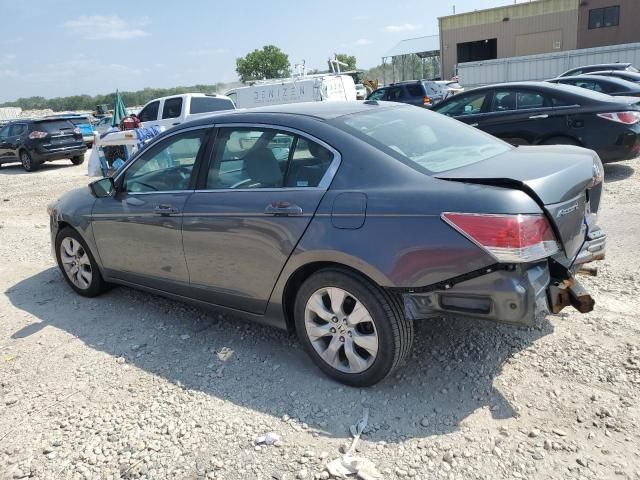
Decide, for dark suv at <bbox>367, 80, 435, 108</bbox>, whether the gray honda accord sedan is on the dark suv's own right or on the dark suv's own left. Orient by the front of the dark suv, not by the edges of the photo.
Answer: on the dark suv's own left

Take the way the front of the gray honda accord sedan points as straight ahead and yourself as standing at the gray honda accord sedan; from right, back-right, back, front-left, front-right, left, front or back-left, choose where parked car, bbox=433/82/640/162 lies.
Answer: right

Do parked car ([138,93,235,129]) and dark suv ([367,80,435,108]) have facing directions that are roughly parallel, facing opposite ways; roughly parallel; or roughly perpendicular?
roughly parallel

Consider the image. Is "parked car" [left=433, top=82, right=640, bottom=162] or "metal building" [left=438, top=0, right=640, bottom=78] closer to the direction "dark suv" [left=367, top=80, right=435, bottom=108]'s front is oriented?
the metal building

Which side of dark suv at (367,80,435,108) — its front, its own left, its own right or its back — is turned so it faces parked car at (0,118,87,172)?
left

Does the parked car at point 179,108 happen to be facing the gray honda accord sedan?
no

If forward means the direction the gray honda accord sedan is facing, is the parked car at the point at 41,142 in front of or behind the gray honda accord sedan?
in front

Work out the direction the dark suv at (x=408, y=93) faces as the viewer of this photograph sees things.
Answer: facing away from the viewer and to the left of the viewer

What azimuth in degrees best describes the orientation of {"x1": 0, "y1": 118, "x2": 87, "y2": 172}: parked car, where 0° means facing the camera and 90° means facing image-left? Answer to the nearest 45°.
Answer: approximately 135°

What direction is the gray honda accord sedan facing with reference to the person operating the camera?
facing away from the viewer and to the left of the viewer
